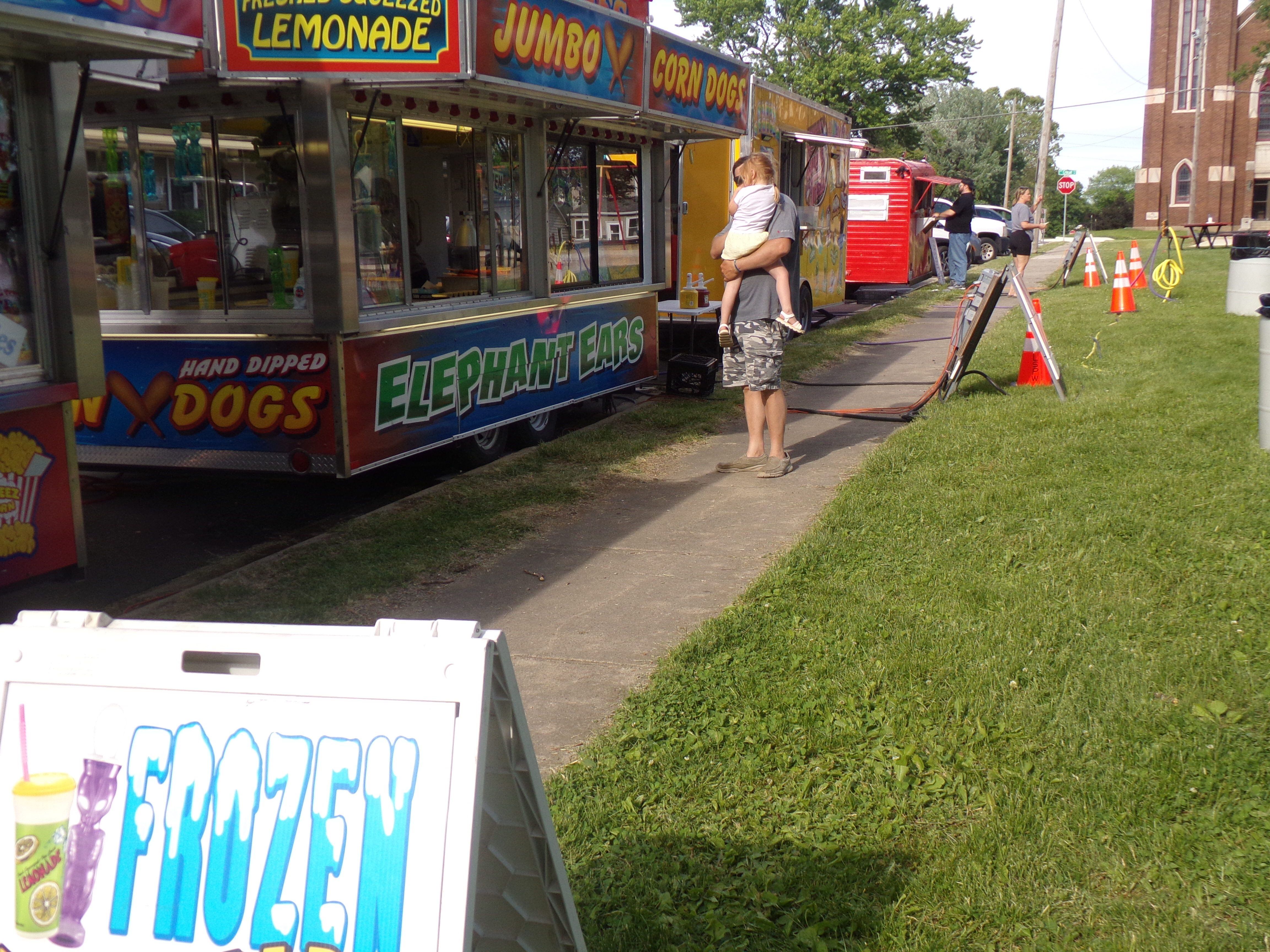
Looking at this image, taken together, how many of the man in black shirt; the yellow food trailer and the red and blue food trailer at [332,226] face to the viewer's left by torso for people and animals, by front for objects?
1

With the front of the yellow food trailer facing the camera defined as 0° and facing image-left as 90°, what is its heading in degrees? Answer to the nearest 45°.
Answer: approximately 225°

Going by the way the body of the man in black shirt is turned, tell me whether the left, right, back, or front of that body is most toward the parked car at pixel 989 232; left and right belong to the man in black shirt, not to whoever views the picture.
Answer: right

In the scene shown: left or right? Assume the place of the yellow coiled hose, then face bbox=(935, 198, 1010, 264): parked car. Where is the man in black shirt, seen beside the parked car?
left

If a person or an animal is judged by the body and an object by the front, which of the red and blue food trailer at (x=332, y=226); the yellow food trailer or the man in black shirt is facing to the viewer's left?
the man in black shirt

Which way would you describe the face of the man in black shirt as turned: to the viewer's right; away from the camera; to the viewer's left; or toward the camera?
to the viewer's left

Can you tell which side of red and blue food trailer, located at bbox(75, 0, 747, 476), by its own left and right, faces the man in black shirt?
front

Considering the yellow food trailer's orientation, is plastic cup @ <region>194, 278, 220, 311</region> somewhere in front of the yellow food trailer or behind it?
behind

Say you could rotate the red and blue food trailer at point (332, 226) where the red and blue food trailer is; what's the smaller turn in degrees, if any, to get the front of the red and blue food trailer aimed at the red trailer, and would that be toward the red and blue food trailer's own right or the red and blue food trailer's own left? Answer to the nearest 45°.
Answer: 0° — it already faces it
